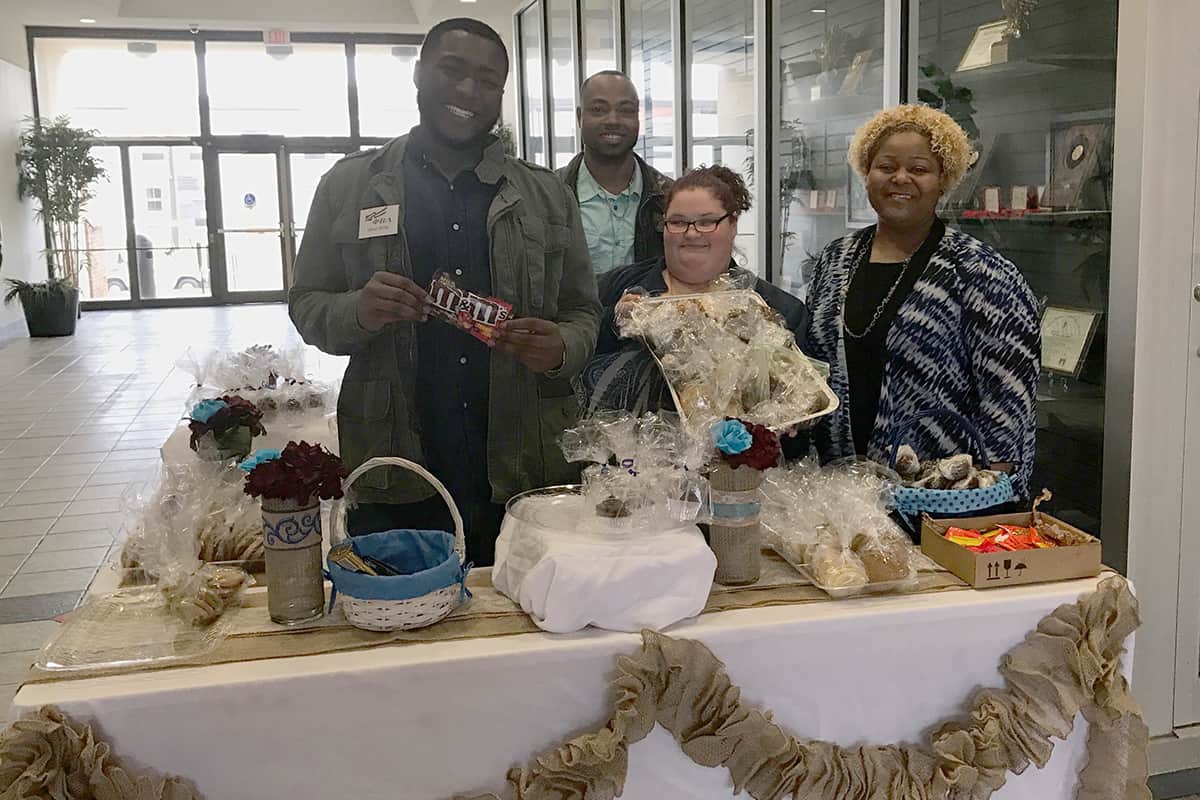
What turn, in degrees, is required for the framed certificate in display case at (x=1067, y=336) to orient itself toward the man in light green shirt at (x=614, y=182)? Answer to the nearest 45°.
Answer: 0° — it already faces them

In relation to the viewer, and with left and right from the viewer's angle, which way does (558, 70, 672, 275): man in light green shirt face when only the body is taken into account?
facing the viewer

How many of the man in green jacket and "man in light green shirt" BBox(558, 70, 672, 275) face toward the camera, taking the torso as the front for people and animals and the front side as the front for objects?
2

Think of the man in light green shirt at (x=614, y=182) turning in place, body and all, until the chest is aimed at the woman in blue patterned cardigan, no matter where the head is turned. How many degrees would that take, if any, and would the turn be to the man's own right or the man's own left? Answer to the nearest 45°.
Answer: approximately 45° to the man's own left

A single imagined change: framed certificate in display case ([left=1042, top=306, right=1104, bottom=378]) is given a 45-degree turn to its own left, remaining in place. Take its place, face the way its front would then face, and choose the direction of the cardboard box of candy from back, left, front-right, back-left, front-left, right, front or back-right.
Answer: front

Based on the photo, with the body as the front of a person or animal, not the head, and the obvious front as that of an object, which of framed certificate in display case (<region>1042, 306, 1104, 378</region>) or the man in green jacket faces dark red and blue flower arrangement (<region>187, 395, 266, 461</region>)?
the framed certificate in display case

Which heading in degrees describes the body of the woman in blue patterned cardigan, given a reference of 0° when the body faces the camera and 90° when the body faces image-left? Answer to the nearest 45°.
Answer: approximately 45°

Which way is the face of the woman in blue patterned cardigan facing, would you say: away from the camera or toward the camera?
toward the camera

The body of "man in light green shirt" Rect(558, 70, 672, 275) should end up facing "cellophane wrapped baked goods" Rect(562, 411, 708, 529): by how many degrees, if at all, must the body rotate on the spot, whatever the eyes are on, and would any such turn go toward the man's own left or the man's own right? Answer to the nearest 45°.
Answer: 0° — they already face it

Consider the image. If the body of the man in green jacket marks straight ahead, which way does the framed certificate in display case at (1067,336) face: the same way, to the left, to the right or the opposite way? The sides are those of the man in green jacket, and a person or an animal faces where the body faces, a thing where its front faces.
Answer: to the right

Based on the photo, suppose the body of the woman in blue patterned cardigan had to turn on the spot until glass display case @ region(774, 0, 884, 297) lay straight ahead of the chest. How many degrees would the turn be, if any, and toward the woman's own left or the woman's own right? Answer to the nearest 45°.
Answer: approximately 135° to the woman's own right

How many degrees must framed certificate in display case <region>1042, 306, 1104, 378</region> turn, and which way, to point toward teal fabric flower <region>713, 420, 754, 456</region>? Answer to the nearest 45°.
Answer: approximately 45° to its left

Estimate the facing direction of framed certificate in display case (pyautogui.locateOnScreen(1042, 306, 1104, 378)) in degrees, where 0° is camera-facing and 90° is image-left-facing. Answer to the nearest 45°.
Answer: approximately 45°

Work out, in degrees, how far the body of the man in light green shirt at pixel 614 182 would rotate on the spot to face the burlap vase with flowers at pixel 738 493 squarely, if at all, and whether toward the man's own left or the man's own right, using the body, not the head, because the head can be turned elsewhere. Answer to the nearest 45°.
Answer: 0° — they already face it

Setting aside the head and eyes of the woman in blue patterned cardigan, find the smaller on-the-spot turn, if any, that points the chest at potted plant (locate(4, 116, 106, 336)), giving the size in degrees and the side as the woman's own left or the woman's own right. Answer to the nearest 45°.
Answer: approximately 90° to the woman's own right

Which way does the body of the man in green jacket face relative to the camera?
toward the camera
